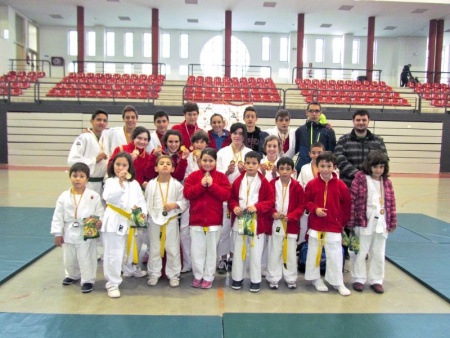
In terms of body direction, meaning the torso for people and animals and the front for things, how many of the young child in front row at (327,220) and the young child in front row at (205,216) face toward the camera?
2

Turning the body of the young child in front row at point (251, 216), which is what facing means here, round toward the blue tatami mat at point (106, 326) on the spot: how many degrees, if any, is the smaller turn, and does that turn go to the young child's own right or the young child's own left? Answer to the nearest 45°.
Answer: approximately 45° to the young child's own right

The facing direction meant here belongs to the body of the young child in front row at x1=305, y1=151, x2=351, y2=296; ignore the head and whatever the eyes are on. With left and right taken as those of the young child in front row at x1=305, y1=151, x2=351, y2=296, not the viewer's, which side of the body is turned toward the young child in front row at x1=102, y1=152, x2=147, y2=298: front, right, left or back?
right

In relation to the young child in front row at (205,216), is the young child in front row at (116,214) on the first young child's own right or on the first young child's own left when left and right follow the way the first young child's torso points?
on the first young child's own right

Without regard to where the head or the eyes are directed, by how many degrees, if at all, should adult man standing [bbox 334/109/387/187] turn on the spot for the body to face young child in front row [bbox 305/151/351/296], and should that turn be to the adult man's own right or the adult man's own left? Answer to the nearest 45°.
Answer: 0° — they already face them

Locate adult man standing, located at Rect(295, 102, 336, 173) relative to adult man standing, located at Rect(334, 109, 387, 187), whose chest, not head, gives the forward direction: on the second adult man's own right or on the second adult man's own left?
on the second adult man's own right
